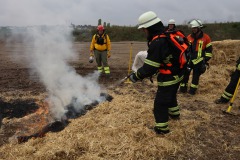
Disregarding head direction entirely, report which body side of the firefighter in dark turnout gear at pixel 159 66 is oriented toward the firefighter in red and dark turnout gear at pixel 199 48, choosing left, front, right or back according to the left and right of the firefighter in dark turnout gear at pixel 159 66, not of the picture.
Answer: right

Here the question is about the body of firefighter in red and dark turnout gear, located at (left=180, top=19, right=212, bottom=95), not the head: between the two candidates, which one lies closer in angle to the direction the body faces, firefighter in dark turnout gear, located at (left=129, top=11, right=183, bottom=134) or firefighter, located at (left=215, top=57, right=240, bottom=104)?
the firefighter in dark turnout gear

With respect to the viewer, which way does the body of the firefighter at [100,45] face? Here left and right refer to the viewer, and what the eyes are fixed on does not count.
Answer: facing the viewer

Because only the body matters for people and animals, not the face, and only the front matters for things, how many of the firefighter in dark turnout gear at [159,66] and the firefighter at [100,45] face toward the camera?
1

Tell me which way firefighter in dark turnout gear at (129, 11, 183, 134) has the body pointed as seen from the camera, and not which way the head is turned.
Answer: to the viewer's left

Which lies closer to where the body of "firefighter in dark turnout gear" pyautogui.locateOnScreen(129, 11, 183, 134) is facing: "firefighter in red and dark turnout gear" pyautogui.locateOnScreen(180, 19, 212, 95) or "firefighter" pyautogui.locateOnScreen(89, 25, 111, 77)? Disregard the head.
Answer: the firefighter

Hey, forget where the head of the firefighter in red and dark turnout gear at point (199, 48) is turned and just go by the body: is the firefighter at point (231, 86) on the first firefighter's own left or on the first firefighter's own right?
on the first firefighter's own left

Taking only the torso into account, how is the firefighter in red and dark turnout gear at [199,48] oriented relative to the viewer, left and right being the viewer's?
facing the viewer and to the left of the viewer

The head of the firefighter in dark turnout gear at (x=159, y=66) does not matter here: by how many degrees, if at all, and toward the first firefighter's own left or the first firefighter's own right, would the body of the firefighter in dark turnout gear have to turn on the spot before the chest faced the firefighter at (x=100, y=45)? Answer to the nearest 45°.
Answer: approximately 45° to the first firefighter's own right

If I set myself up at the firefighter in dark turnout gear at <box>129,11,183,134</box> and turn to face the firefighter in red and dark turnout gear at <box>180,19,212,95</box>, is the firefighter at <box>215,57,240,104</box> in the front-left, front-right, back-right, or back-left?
front-right

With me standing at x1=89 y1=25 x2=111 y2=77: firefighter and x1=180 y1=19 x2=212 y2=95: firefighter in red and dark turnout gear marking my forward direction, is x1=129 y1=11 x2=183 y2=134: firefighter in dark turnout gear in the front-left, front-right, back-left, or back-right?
front-right

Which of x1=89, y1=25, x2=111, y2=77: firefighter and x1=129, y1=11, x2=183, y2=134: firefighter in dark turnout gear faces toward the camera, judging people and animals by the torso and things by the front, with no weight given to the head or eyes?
the firefighter
